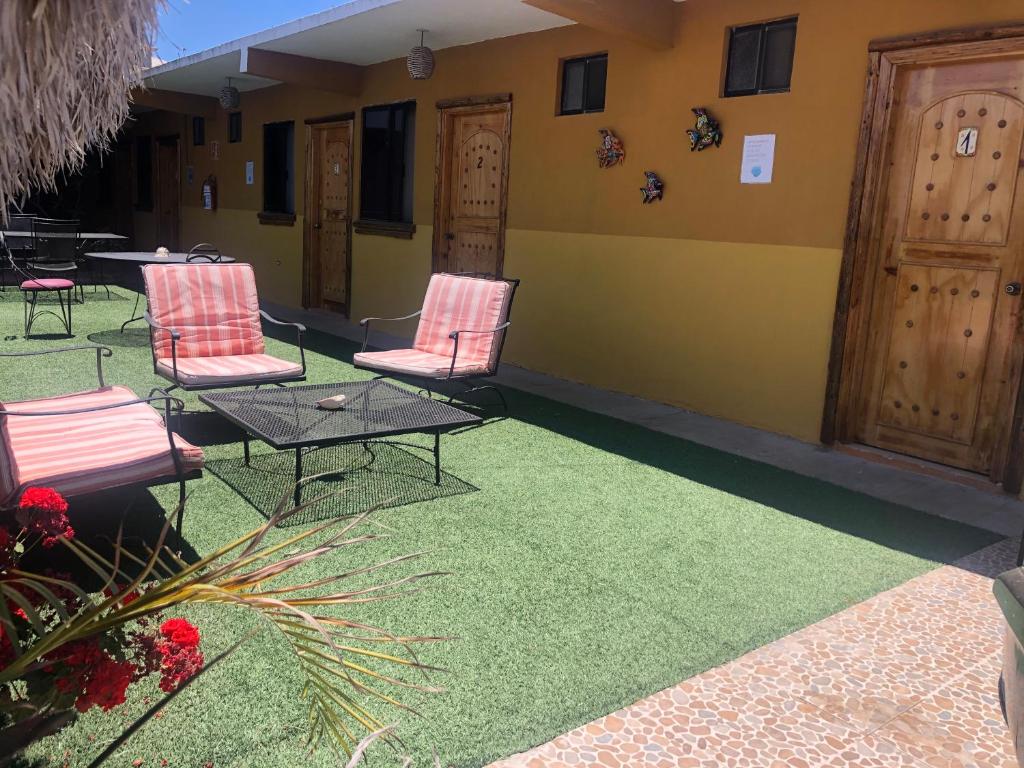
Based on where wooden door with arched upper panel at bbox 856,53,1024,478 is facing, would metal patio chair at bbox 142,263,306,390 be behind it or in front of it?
in front

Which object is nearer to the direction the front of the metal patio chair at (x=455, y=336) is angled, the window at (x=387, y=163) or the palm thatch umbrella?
the palm thatch umbrella

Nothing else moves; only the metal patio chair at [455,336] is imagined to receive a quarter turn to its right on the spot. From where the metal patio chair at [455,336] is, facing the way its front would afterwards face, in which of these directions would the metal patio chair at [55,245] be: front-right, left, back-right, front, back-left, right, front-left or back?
front

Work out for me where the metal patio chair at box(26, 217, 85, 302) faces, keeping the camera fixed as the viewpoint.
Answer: facing the viewer

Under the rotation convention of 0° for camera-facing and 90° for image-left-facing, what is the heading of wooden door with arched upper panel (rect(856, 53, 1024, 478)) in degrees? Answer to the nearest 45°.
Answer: approximately 45°

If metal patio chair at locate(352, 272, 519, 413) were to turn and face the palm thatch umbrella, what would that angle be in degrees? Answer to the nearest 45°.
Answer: approximately 45° to its left

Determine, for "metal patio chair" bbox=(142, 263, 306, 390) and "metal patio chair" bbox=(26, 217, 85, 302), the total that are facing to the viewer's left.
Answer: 0

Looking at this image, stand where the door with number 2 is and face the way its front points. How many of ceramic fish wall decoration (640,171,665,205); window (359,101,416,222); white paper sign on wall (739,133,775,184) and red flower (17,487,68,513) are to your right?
1

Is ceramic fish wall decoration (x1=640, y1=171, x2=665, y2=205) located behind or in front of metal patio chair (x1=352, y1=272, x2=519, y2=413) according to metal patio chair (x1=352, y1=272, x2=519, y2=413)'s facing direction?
behind

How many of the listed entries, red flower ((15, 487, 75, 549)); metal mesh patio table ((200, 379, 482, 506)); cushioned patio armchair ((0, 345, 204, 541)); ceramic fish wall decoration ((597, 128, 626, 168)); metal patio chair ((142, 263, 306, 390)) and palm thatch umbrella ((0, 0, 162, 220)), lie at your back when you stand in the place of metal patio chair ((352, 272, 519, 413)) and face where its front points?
1

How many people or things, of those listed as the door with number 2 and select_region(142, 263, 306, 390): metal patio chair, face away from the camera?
0

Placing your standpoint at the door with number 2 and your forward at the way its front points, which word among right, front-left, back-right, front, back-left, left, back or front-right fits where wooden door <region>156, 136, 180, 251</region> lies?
right

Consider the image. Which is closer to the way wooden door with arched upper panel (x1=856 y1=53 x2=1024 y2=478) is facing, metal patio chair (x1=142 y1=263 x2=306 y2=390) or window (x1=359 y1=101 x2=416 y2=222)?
the metal patio chair

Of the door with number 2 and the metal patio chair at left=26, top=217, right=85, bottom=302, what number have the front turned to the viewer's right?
0
